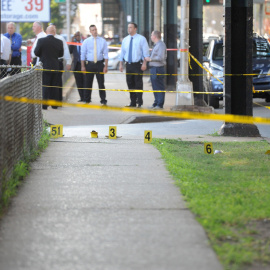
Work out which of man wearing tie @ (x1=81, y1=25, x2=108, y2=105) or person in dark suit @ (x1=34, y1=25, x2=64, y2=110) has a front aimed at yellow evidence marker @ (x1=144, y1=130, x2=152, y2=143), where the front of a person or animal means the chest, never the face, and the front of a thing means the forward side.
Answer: the man wearing tie

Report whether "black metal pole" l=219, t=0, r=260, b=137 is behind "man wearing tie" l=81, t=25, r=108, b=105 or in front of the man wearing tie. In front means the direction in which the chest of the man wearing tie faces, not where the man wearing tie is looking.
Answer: in front

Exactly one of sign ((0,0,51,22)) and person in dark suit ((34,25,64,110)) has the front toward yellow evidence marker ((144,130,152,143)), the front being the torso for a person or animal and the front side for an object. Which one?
the sign

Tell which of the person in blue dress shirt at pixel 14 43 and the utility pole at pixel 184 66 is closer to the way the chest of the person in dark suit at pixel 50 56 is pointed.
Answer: the person in blue dress shirt

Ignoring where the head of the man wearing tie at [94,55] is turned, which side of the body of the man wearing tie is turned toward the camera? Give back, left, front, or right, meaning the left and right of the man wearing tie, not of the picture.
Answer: front

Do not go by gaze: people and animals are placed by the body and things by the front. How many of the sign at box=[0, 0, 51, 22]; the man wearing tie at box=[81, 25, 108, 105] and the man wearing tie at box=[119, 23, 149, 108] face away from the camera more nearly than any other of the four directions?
0

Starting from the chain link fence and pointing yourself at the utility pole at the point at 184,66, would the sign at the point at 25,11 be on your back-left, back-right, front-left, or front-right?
front-left

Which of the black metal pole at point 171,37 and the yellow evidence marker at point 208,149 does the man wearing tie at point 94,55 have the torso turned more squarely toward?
the yellow evidence marker

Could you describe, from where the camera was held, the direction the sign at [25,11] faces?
facing the viewer

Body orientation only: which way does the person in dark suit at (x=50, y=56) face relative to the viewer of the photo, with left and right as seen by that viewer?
facing away from the viewer

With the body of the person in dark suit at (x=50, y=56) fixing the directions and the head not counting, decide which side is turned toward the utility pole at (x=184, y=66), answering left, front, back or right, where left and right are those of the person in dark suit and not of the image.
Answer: right
